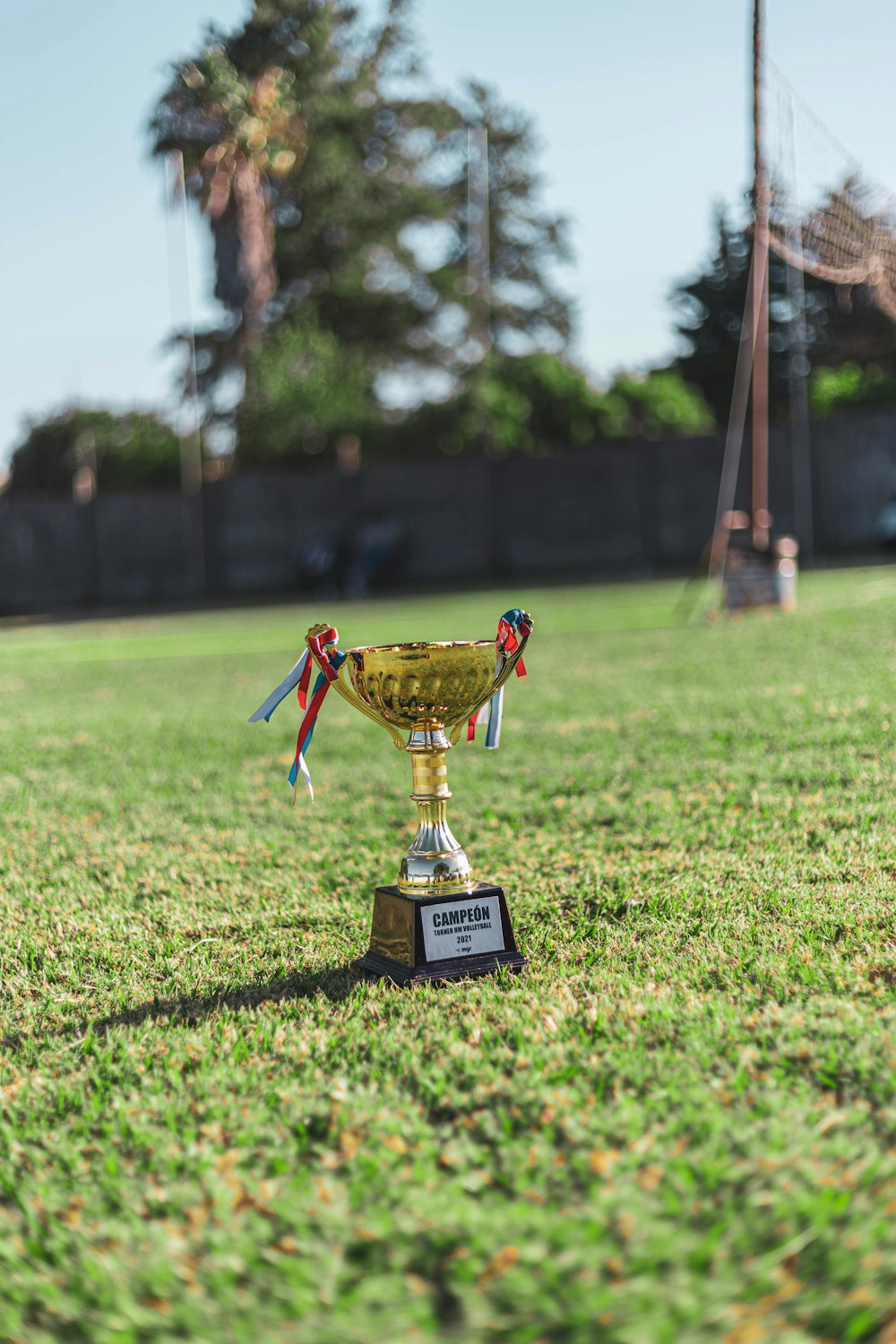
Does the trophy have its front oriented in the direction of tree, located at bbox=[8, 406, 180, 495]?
no

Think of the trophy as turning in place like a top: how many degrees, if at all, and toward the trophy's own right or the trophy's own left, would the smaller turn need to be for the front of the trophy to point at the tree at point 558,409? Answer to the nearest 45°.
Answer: approximately 135° to the trophy's own left

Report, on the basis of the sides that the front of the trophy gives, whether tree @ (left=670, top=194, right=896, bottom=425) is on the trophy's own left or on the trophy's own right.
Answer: on the trophy's own left

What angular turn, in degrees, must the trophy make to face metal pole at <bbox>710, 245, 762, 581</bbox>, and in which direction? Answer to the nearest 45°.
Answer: approximately 135° to its left

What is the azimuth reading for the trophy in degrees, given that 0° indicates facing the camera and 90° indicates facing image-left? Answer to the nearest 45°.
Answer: approximately 315°

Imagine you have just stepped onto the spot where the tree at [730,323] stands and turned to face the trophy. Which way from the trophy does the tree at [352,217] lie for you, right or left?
right

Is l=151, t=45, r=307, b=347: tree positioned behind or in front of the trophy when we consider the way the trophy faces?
behind

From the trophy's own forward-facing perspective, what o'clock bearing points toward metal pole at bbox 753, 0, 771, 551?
The metal pole is roughly at 8 o'clock from the trophy.

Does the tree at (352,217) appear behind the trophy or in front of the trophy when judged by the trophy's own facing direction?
behind
